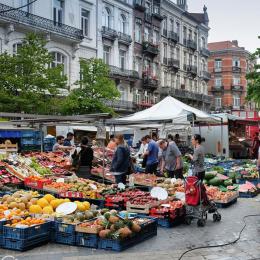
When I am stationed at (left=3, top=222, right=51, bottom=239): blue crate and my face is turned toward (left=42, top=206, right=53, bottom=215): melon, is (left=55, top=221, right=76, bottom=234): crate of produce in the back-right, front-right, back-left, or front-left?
front-right

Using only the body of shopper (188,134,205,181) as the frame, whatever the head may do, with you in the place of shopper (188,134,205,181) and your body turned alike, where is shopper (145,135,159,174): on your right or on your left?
on your right

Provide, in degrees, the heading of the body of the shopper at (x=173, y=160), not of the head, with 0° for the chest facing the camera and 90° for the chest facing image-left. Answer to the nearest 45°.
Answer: approximately 45°

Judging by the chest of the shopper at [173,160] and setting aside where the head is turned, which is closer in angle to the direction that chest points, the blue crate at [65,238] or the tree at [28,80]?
the blue crate

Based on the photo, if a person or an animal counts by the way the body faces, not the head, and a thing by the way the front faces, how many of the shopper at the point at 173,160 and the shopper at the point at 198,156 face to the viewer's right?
0

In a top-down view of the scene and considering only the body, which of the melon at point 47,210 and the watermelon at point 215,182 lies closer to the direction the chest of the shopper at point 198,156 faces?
the melon

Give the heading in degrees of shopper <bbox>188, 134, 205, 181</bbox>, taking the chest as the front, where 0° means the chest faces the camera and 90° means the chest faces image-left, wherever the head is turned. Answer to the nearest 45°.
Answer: approximately 90°

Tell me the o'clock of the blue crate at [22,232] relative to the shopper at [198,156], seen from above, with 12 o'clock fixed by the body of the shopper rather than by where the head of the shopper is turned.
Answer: The blue crate is roughly at 10 o'clock from the shopper.

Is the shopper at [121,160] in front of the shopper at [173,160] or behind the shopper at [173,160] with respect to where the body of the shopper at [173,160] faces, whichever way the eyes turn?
in front
